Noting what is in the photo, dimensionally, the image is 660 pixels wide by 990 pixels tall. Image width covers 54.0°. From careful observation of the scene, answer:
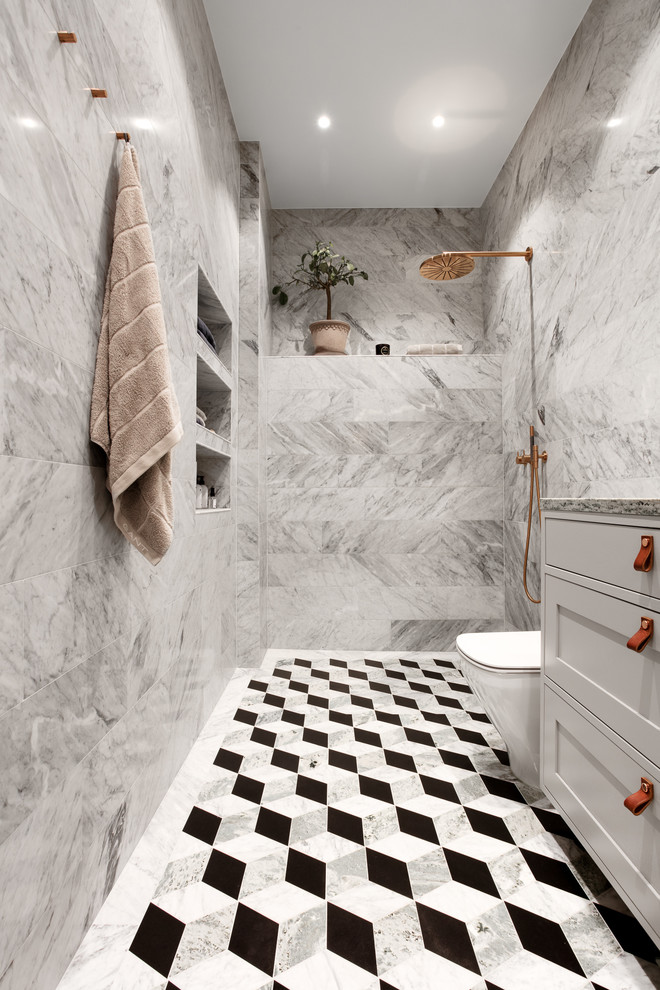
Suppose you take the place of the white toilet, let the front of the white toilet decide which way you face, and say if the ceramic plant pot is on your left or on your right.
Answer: on your right

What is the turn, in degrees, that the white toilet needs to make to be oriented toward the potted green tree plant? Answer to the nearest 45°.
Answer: approximately 45° to its right

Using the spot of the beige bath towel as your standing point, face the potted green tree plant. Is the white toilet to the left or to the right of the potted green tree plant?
right

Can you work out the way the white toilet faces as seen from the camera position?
facing to the left of the viewer

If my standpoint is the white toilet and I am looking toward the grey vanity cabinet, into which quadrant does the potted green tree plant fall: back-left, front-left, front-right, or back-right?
back-right
